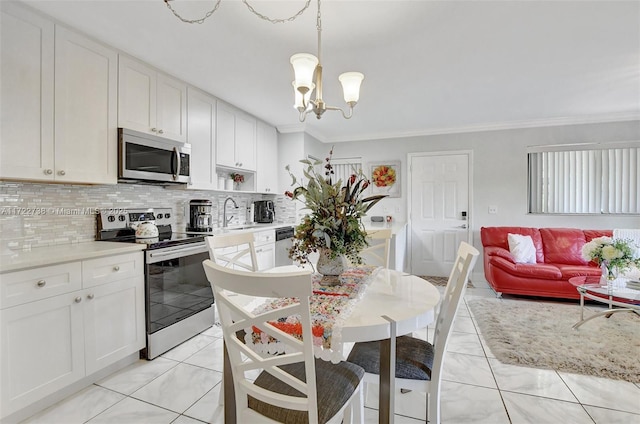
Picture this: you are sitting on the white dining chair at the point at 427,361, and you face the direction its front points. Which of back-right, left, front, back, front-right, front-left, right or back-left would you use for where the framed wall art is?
right

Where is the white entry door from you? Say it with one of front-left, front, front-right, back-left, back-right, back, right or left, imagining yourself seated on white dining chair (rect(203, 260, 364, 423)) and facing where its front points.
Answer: front

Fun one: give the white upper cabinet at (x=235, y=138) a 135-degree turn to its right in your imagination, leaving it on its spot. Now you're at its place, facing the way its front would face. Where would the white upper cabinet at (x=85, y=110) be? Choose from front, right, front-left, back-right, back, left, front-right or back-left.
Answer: front-left

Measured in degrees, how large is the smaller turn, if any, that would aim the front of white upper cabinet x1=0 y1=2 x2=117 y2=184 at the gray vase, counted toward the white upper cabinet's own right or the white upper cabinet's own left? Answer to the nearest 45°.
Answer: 0° — it already faces it

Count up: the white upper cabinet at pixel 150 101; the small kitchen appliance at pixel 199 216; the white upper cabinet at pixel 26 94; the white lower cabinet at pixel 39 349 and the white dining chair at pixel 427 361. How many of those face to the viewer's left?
1

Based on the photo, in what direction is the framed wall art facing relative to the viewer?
toward the camera

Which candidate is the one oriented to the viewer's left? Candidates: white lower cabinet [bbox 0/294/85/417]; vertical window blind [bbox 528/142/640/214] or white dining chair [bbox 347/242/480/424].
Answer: the white dining chair

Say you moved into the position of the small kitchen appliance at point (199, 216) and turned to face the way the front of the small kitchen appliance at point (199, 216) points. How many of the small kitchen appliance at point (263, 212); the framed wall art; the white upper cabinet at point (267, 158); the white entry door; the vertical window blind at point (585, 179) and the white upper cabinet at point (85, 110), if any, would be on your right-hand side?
1

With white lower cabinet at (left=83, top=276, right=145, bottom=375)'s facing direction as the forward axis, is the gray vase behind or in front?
in front

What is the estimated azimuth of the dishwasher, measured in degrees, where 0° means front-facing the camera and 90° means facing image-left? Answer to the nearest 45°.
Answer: approximately 315°

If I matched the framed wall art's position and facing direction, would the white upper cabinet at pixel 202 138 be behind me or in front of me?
in front

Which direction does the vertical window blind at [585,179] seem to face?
toward the camera

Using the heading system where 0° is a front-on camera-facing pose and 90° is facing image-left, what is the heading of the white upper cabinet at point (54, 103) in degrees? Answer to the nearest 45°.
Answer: approximately 315°

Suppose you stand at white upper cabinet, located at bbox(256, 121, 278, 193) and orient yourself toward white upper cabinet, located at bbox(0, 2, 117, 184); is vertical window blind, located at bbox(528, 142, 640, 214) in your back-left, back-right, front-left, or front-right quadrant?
back-left

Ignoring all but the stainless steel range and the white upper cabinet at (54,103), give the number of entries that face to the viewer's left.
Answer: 0

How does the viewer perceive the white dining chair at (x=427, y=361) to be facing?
facing to the left of the viewer

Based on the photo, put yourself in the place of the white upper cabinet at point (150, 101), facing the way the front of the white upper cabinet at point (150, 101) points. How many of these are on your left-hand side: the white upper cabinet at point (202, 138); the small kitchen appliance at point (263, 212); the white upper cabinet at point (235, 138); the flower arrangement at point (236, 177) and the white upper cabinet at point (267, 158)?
5

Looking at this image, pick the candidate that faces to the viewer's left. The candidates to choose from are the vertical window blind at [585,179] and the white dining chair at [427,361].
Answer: the white dining chair
